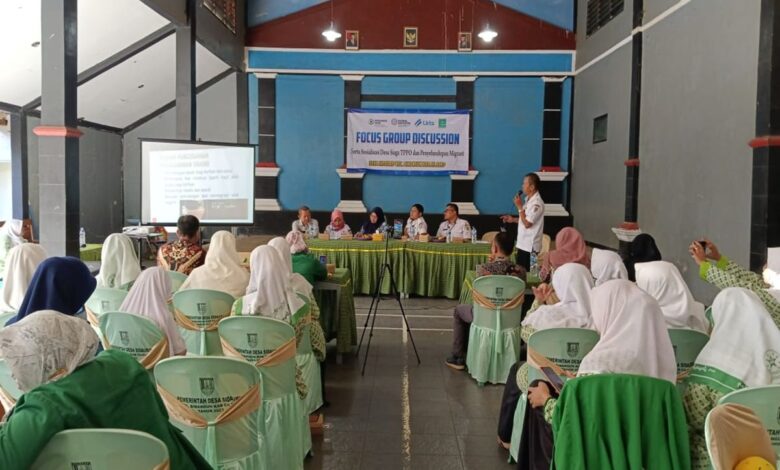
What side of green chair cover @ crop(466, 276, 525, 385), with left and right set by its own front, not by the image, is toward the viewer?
back

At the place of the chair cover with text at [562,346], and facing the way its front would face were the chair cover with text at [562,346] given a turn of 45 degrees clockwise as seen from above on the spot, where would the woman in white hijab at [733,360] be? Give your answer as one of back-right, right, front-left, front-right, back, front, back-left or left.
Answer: right

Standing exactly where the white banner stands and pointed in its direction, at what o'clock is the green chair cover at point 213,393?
The green chair cover is roughly at 12 o'clock from the white banner.

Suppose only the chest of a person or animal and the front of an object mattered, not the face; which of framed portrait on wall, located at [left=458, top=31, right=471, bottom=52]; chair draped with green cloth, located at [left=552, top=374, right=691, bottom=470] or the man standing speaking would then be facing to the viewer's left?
the man standing speaking

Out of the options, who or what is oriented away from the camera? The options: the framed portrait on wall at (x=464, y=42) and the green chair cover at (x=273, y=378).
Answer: the green chair cover

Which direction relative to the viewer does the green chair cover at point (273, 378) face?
away from the camera

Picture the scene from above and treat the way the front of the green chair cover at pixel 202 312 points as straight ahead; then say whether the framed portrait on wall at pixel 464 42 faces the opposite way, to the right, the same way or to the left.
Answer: the opposite way

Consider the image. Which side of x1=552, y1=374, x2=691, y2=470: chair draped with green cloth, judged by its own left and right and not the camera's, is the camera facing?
back

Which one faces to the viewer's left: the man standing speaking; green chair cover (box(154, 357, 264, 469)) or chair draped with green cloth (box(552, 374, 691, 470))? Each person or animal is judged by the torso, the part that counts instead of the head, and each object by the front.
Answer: the man standing speaking

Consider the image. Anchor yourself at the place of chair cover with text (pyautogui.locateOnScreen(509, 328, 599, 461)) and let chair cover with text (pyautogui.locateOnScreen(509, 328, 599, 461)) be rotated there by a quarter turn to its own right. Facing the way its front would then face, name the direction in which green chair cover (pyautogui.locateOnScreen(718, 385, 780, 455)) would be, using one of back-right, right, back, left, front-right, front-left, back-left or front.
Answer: front-right

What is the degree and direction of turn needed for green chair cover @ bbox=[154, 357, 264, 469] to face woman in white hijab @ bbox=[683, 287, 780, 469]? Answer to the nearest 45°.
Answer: approximately 90° to its right

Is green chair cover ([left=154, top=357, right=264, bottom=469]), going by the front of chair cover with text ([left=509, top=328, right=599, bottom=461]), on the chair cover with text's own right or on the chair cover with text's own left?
on the chair cover with text's own left

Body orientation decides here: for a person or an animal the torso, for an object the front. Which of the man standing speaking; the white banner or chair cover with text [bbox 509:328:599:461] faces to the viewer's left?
the man standing speaking

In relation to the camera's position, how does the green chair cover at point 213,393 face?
facing away from the viewer

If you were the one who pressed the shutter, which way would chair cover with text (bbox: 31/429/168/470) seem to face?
facing away from the viewer
